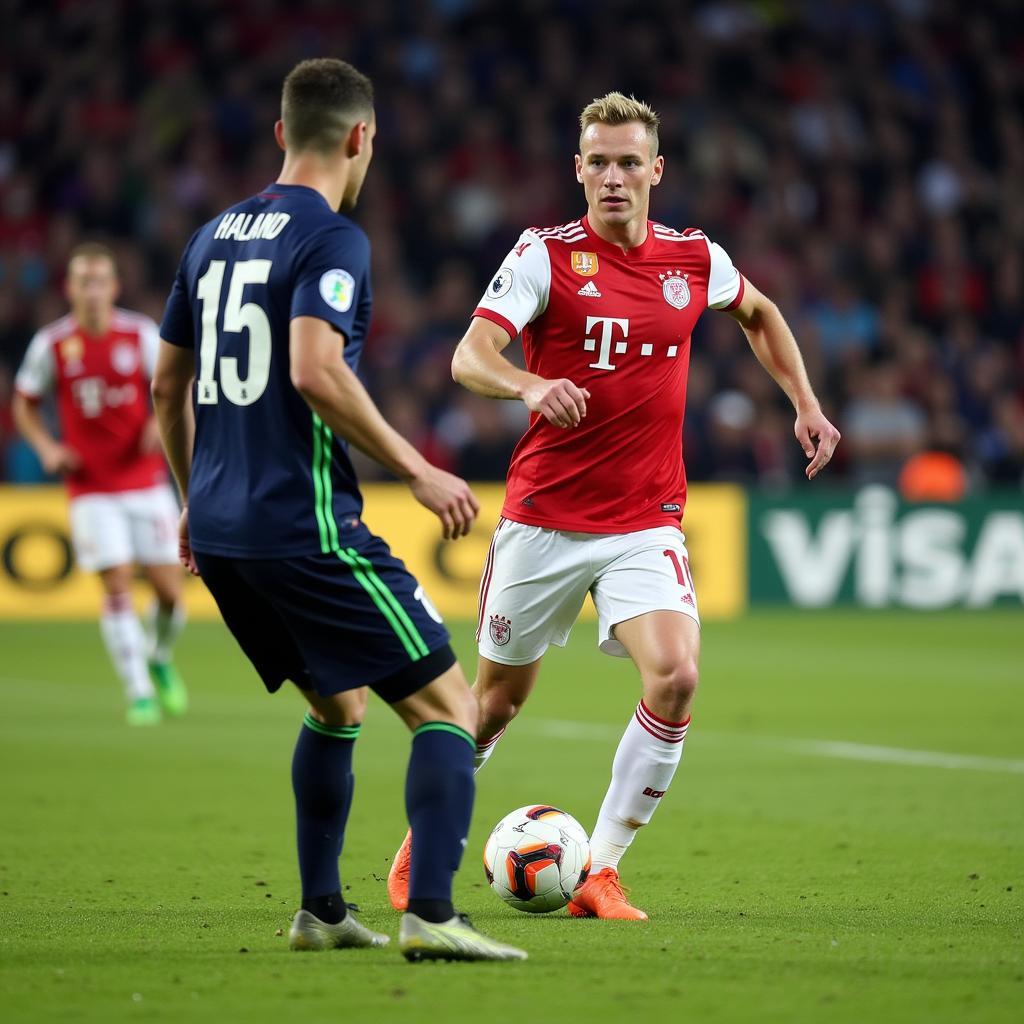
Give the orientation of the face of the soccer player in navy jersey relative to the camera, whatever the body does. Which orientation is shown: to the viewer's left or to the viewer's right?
to the viewer's right

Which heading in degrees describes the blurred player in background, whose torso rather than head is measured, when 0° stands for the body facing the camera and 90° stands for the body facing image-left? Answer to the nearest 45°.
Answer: approximately 0°

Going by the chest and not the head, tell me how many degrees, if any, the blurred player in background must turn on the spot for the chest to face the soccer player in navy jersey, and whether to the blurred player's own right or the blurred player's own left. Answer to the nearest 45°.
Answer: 0° — they already face them

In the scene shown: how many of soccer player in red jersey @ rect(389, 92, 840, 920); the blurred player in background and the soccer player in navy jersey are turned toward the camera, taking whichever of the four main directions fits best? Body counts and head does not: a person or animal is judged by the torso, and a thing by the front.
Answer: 2

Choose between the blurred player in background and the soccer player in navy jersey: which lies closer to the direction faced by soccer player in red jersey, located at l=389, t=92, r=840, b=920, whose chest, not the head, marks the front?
the soccer player in navy jersey

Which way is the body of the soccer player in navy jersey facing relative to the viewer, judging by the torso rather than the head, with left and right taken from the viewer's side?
facing away from the viewer and to the right of the viewer

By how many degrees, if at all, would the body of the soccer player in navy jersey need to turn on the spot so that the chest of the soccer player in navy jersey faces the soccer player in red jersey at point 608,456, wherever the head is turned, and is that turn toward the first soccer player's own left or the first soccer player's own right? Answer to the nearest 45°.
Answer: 0° — they already face them

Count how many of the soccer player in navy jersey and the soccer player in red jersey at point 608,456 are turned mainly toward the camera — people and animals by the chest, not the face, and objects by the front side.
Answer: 1

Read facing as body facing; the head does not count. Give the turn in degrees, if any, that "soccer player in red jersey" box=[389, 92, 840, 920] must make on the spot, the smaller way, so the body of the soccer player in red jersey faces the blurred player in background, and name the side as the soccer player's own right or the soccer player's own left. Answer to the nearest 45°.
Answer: approximately 135° to the soccer player's own right
